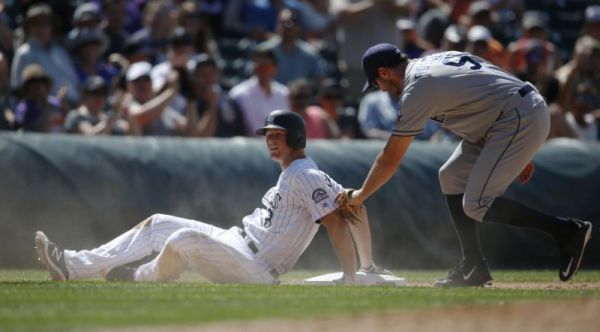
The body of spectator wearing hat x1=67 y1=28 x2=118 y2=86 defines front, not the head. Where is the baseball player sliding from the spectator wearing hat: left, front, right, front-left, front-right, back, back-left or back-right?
front

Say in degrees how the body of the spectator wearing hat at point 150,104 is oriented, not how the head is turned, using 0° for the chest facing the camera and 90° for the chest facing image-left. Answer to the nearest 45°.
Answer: approximately 0°

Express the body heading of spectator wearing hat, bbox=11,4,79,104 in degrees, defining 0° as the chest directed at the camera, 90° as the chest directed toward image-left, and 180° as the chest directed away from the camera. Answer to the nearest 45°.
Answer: approximately 0°

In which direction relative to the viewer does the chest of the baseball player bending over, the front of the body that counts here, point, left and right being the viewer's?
facing to the left of the viewer

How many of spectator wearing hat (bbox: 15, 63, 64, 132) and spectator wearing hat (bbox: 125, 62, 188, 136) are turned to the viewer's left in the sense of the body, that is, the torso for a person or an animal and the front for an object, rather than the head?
0

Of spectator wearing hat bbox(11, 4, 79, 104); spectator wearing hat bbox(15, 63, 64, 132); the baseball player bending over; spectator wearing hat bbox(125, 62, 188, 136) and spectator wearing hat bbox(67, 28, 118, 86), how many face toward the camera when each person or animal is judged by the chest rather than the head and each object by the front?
4
